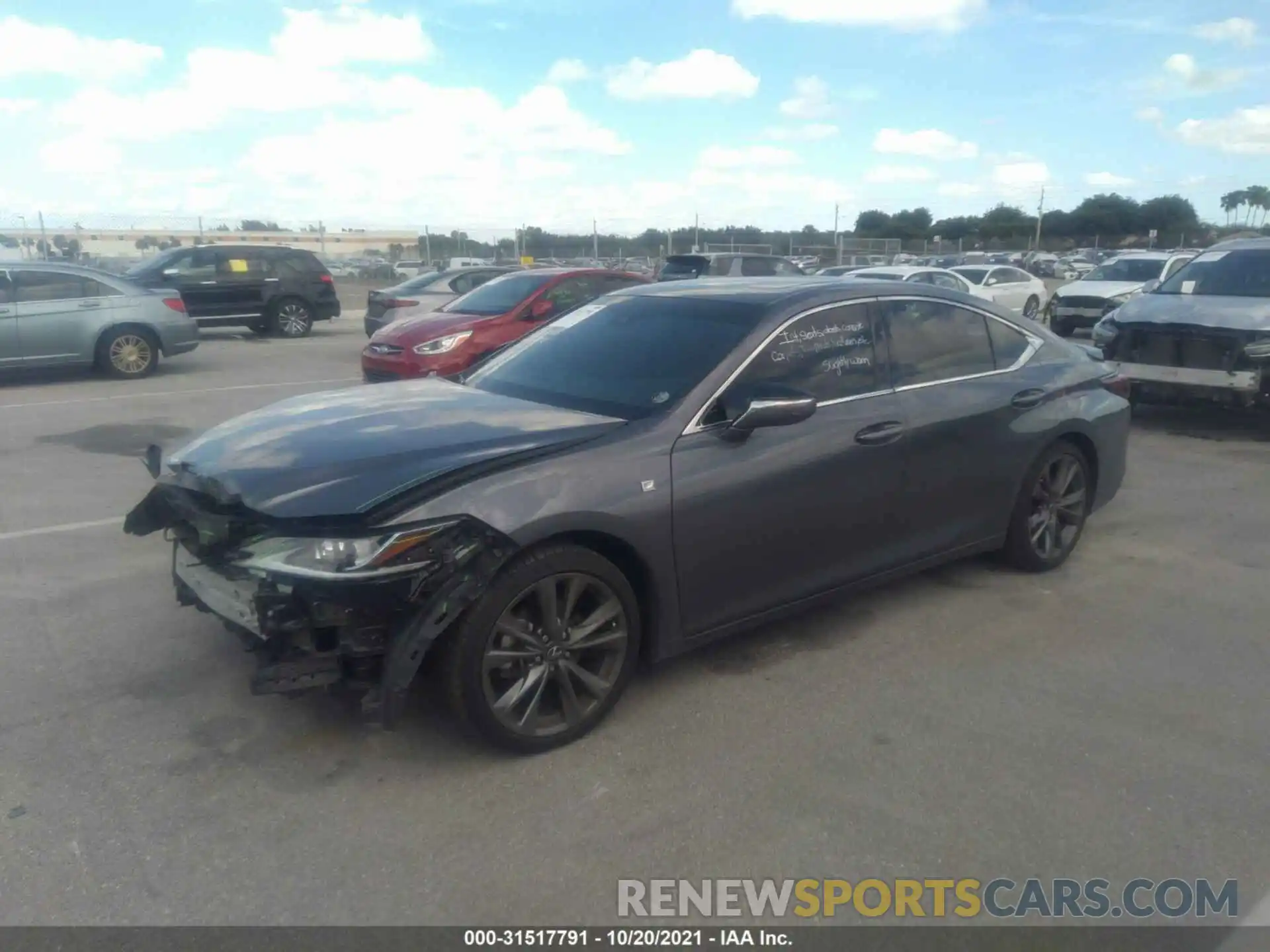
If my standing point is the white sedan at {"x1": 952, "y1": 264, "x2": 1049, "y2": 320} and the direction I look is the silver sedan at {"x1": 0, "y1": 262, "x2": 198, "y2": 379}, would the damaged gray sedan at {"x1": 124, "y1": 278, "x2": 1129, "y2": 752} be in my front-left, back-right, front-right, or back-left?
front-left

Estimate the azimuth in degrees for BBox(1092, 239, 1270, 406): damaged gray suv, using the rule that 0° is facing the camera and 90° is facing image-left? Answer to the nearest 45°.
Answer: approximately 45°

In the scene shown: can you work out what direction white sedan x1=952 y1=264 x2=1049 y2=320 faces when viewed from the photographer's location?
facing the viewer and to the left of the viewer

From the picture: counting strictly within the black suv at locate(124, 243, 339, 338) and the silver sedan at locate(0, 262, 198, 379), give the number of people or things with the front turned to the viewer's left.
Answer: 2

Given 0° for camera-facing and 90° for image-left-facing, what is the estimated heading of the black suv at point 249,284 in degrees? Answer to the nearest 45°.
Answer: approximately 90°

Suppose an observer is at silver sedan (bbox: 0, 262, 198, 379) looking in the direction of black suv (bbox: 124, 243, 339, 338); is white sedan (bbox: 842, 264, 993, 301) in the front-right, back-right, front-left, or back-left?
front-right

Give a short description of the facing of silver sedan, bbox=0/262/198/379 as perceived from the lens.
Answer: facing to the left of the viewer

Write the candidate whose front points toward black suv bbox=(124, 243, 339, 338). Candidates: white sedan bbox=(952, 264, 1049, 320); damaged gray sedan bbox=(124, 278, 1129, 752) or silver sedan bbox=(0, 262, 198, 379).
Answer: the white sedan

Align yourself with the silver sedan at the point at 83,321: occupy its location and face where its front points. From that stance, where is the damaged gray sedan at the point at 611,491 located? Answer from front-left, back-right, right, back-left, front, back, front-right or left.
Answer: left

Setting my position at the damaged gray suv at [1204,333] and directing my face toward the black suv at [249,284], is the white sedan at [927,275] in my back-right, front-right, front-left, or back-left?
front-right

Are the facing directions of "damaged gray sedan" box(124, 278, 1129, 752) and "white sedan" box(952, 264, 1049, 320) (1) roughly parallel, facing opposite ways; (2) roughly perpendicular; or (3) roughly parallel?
roughly parallel

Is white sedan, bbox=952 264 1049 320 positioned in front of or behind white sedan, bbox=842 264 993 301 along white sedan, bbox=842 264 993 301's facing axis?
behind

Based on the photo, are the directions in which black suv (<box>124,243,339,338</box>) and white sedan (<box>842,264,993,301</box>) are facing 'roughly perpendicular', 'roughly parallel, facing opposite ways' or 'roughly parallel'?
roughly parallel

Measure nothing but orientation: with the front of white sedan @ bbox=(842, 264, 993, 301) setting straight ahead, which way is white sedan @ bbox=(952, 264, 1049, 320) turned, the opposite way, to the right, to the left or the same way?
the same way

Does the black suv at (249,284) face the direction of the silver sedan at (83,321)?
no

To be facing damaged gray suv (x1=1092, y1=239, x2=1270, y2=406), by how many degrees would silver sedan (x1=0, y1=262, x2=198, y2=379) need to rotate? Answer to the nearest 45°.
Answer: approximately 135° to its left
